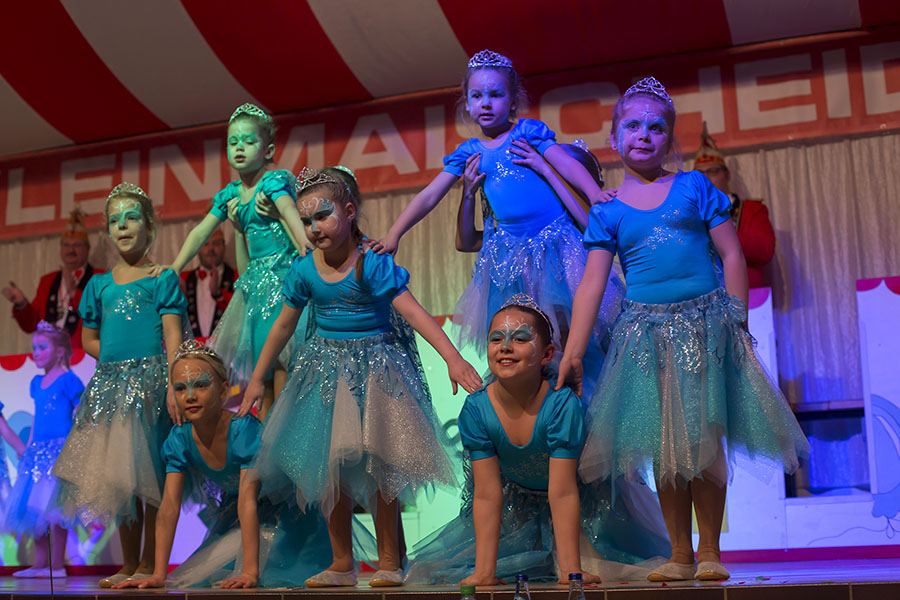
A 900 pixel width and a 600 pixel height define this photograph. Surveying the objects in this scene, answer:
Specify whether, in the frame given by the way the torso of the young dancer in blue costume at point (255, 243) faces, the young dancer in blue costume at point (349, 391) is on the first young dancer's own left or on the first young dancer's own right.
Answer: on the first young dancer's own left

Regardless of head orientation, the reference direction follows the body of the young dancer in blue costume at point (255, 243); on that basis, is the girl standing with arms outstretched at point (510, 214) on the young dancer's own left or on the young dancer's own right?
on the young dancer's own left

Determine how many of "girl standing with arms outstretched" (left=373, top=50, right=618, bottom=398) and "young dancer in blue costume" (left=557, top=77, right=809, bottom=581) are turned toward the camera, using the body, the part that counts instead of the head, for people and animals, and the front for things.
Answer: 2

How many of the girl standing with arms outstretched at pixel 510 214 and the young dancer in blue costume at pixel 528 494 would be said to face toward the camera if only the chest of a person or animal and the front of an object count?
2
